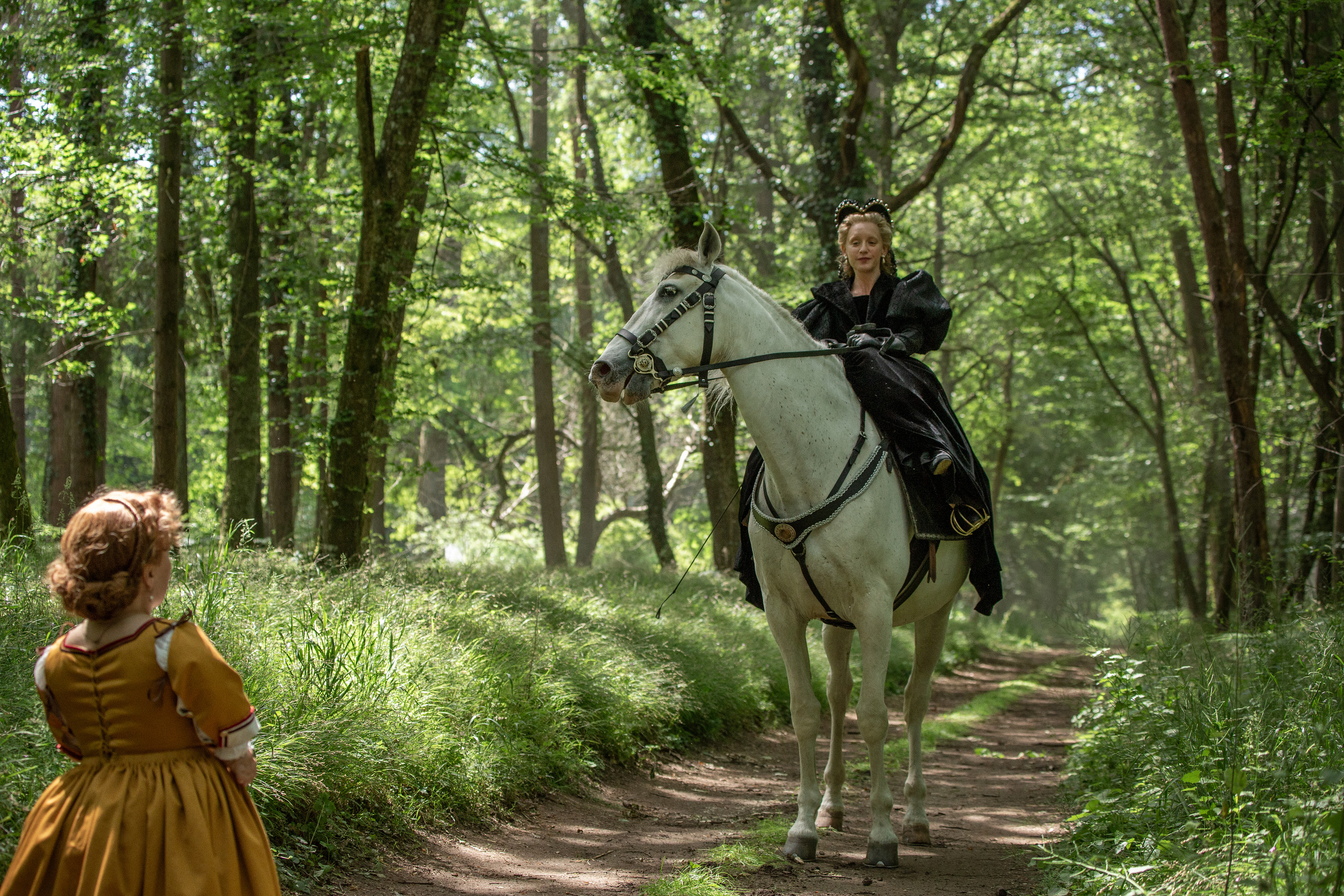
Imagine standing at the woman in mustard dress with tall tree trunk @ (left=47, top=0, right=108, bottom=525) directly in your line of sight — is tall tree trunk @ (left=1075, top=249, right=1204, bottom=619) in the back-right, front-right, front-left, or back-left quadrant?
front-right

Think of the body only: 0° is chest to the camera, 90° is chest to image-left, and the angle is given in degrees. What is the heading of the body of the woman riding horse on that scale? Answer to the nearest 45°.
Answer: approximately 0°

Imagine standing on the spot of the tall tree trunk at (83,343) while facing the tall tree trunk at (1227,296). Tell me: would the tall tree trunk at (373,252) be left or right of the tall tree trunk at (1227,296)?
right

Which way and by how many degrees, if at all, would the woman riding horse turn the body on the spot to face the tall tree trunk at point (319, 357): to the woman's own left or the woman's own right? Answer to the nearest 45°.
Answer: approximately 135° to the woman's own right

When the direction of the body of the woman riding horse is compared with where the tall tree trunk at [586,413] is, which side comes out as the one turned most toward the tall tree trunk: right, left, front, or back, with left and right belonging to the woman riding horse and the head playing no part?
back

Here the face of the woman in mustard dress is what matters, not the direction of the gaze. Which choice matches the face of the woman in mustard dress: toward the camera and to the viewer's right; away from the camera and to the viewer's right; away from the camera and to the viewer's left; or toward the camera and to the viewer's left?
away from the camera and to the viewer's right

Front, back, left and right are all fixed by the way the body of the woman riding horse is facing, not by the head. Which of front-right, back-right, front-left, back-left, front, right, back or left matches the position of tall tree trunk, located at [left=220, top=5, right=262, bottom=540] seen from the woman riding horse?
back-right

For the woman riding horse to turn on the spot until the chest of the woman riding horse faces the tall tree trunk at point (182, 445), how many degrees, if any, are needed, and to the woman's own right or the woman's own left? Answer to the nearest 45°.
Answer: approximately 135° to the woman's own right
